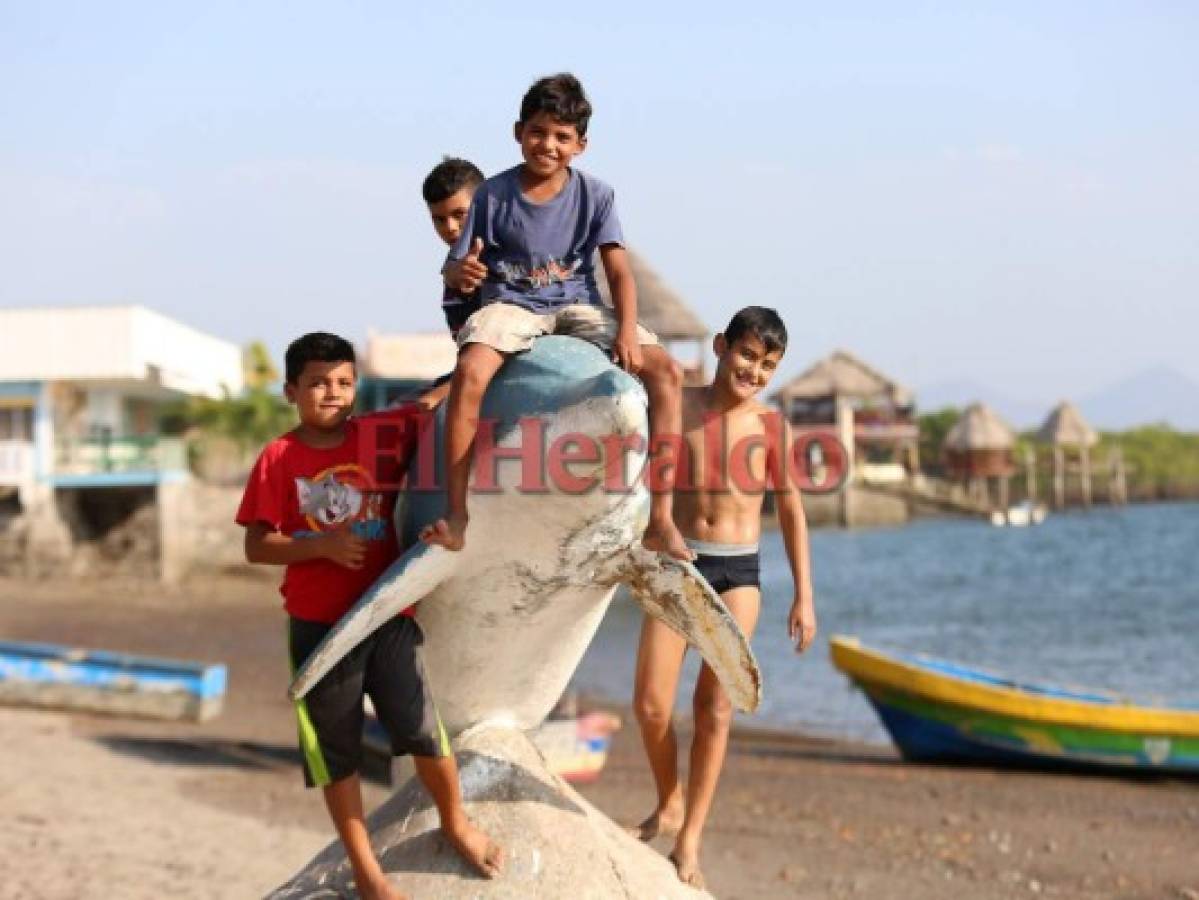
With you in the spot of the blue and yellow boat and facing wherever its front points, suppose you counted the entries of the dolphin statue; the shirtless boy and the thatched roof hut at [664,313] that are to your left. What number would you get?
2

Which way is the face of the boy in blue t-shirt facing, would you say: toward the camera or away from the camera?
toward the camera

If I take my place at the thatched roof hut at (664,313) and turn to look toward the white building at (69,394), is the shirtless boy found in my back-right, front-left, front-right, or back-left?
front-left

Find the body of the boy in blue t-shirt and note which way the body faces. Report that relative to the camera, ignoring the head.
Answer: toward the camera

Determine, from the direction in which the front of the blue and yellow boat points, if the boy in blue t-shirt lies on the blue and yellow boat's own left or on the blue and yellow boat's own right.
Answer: on the blue and yellow boat's own left

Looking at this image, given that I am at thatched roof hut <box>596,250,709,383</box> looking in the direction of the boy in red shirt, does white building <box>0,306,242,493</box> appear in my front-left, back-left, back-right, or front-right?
front-right

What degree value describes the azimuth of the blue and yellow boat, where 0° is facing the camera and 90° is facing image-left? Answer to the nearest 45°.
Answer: approximately 90°

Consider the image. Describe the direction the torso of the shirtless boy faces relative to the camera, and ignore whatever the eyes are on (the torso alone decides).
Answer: toward the camera

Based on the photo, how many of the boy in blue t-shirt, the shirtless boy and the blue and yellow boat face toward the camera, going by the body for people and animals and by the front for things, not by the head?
2

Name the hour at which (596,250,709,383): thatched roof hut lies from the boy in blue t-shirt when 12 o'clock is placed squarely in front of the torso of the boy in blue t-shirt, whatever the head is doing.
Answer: The thatched roof hut is roughly at 6 o'clock from the boy in blue t-shirt.

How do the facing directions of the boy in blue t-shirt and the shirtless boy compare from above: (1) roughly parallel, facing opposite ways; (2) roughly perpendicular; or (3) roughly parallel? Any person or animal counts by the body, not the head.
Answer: roughly parallel

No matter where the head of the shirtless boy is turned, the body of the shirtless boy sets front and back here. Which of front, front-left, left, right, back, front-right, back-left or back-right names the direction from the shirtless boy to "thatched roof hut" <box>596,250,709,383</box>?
back

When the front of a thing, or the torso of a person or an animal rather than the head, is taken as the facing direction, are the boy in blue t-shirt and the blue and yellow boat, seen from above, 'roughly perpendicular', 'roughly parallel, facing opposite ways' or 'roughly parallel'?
roughly perpendicular

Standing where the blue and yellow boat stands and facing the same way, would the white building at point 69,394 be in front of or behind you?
in front
